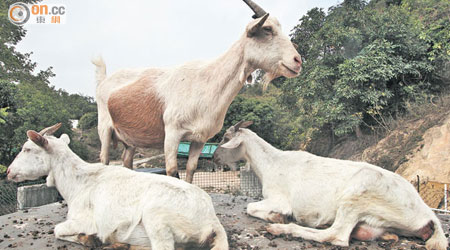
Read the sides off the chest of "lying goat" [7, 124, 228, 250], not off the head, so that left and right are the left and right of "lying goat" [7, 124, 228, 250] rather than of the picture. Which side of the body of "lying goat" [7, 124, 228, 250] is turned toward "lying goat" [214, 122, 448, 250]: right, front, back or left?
back

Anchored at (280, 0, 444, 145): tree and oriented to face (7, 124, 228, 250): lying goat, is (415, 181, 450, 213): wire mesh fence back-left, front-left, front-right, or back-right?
front-left

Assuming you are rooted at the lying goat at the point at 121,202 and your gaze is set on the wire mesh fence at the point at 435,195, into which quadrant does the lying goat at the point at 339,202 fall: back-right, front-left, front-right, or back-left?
front-right

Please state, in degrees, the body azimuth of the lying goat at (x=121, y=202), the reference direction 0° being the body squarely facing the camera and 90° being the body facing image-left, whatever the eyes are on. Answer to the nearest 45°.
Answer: approximately 90°

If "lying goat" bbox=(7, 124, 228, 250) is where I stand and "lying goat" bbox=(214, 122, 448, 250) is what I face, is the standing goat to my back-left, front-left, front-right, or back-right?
front-left

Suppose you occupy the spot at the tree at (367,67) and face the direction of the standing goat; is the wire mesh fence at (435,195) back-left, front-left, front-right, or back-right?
front-left

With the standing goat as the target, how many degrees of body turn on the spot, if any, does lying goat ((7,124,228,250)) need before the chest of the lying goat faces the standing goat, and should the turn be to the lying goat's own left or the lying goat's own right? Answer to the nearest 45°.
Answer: approximately 135° to the lying goat's own right

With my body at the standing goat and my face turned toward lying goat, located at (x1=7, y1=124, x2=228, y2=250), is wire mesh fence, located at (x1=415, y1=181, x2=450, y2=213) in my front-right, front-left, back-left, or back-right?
back-left

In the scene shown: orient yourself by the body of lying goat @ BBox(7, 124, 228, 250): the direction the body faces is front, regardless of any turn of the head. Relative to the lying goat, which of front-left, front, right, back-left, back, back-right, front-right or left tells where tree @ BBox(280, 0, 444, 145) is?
back-right
